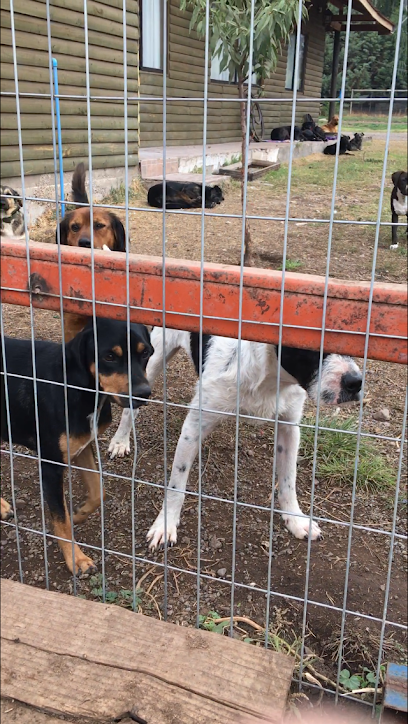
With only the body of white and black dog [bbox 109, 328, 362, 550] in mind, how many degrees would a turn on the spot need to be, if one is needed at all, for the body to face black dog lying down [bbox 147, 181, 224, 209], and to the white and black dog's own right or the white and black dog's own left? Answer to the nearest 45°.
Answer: approximately 135° to the white and black dog's own left

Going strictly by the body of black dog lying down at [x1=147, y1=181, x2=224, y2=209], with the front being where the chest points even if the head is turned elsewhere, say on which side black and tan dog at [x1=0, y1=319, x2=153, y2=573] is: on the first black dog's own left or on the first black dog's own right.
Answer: on the first black dog's own right

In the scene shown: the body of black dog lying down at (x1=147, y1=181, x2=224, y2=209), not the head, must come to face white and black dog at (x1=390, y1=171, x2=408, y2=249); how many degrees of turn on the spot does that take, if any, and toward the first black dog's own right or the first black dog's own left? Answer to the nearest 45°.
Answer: approximately 45° to the first black dog's own right

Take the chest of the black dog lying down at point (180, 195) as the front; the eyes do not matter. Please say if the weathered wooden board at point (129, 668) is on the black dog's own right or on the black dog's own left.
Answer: on the black dog's own right

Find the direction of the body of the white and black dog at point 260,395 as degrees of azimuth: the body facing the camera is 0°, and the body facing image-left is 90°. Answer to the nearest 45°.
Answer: approximately 315°

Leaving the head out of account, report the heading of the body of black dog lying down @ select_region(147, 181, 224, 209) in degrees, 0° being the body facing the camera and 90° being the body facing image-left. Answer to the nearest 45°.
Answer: approximately 270°

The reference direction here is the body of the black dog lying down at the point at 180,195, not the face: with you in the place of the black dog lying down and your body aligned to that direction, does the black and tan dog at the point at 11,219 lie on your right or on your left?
on your right

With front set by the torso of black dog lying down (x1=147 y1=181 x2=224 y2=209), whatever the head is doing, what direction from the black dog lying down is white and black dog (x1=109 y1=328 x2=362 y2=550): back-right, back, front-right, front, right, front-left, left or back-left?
right

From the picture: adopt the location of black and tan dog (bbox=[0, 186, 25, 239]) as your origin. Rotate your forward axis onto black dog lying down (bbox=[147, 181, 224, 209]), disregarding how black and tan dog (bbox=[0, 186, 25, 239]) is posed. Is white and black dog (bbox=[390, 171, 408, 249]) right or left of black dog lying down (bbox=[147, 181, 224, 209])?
right
